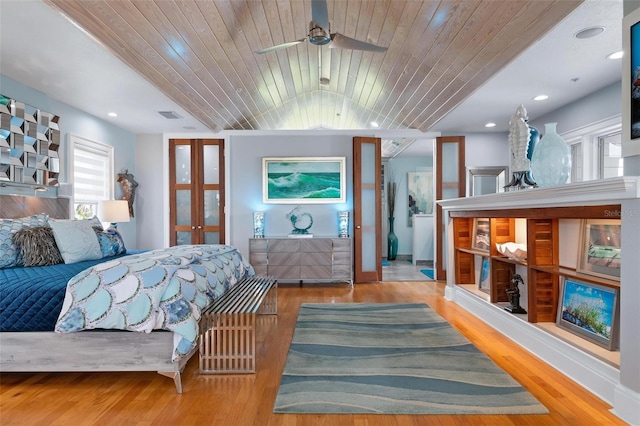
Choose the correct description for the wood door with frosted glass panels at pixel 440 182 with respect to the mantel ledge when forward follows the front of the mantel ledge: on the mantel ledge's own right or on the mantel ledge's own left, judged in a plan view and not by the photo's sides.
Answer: on the mantel ledge's own right

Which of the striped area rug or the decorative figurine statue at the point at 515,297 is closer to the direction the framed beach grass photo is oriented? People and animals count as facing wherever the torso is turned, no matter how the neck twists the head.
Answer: the striped area rug

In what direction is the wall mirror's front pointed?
toward the camera

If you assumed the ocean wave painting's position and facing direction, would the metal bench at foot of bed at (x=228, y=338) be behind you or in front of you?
in front

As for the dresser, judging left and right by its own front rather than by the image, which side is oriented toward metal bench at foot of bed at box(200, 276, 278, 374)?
front

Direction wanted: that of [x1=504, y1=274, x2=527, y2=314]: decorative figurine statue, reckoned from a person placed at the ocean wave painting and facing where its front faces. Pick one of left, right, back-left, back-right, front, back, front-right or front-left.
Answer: front-left

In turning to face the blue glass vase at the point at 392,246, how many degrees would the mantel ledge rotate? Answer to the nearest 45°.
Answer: approximately 90° to its right

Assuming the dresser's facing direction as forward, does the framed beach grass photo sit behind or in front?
in front

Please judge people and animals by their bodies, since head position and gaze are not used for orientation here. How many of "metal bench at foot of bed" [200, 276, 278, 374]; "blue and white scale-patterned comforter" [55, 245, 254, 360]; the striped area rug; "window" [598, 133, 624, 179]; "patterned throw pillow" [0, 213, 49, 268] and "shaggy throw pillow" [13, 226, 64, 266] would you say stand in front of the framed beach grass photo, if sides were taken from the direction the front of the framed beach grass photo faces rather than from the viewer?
5

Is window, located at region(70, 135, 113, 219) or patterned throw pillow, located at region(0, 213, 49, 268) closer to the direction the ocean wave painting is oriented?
the patterned throw pillow

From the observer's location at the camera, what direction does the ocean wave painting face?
facing the viewer

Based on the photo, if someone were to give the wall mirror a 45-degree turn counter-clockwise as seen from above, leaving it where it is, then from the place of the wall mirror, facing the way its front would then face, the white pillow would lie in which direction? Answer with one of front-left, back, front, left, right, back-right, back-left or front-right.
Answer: right

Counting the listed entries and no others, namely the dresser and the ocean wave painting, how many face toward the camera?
2

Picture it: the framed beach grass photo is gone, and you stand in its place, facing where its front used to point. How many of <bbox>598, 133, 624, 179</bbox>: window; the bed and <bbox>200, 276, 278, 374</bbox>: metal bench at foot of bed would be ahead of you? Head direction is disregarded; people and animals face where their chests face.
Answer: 2
